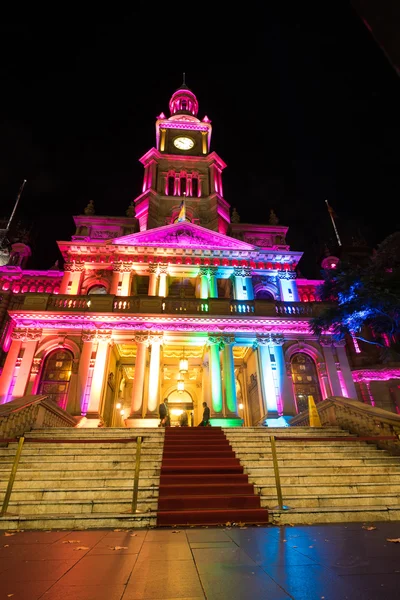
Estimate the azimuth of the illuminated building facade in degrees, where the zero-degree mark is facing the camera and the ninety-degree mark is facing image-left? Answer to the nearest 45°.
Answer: approximately 0°

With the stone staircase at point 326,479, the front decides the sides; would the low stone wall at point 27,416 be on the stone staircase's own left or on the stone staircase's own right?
on the stone staircase's own right

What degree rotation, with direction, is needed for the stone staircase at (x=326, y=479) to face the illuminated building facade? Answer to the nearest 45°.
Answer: approximately 135° to its right

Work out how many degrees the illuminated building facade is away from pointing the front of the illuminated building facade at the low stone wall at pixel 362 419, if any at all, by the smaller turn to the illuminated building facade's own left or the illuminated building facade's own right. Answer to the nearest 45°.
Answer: approximately 45° to the illuminated building facade's own left

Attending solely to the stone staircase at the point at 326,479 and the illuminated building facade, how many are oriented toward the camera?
2

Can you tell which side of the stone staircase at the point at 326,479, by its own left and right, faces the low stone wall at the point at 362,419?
left

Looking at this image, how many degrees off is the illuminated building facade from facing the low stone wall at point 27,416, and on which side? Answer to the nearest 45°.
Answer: approximately 45° to its right

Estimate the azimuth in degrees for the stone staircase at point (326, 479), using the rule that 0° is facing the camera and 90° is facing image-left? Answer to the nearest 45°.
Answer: approximately 0°

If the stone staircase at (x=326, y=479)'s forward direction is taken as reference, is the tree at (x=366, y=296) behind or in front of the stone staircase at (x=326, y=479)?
behind

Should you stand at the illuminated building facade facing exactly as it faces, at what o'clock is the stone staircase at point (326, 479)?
The stone staircase is roughly at 11 o'clock from the illuminated building facade.

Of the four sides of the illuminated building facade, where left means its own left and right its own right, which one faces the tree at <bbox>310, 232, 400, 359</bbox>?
left
